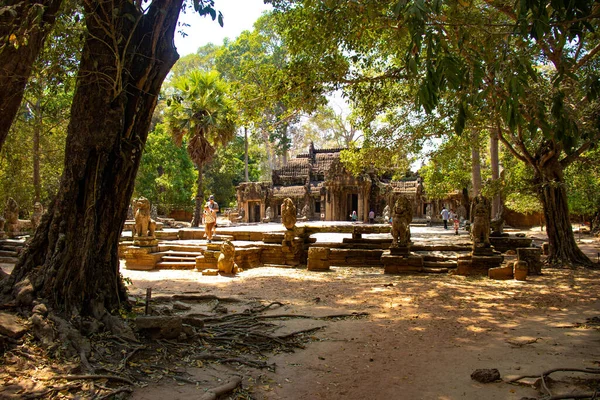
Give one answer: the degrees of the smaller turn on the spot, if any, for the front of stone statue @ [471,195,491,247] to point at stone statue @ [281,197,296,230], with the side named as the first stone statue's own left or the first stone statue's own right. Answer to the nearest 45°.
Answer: approximately 90° to the first stone statue's own right

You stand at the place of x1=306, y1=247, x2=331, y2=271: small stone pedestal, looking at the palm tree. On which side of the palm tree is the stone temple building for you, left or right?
right

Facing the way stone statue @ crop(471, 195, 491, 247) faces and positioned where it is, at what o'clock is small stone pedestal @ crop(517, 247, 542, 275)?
The small stone pedestal is roughly at 10 o'clock from the stone statue.

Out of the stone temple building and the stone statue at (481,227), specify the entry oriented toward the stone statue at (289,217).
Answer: the stone temple building

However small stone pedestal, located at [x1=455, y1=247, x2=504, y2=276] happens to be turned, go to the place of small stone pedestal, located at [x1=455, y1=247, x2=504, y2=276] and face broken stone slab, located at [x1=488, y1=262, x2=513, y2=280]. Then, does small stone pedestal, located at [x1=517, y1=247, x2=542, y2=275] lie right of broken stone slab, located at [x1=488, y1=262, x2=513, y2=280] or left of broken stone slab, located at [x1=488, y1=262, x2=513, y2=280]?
left

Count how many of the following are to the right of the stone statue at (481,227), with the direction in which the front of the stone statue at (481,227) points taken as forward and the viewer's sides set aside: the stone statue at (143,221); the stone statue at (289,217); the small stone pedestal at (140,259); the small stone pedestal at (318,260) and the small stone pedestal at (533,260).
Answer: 4

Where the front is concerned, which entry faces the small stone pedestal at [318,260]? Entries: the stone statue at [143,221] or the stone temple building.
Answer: the stone temple building

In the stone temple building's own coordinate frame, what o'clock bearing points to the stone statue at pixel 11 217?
The stone statue is roughly at 1 o'clock from the stone temple building.

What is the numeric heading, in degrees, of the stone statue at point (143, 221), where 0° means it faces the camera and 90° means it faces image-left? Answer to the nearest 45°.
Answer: approximately 45°

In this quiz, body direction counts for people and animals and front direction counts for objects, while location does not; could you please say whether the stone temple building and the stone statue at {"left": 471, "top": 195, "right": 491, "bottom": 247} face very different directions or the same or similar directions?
same or similar directions

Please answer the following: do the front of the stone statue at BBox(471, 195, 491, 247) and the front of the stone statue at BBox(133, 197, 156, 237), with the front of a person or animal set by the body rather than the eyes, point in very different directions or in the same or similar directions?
same or similar directions

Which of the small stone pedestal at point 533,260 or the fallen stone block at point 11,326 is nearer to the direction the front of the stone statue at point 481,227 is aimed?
the fallen stone block

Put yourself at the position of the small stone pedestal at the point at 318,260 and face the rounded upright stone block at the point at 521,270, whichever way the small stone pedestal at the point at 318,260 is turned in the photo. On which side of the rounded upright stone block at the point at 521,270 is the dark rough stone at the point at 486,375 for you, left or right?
right

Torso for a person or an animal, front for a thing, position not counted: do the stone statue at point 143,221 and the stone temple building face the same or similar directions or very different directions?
same or similar directions

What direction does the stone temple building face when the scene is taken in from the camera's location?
facing the viewer

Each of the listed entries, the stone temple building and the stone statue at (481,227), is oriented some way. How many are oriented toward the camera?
2

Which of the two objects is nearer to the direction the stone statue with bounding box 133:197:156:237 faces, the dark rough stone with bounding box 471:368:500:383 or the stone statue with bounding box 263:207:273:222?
the dark rough stone

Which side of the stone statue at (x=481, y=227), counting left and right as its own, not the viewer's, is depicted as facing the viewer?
front

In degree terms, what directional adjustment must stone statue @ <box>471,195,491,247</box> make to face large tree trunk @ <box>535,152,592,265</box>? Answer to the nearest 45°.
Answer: approximately 135° to its left
